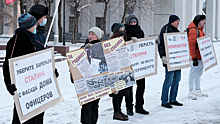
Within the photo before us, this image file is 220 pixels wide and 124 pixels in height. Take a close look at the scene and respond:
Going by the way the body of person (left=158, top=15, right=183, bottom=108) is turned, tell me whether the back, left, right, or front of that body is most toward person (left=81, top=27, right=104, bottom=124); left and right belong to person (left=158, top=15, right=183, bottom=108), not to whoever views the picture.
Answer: right

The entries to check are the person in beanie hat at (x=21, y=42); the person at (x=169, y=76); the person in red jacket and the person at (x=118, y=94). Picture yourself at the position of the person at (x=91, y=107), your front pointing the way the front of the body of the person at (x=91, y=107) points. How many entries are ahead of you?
1

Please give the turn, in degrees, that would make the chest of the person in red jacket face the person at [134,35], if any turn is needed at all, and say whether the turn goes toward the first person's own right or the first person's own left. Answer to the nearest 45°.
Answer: approximately 135° to the first person's own right

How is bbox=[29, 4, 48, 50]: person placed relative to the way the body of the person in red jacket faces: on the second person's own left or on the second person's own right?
on the second person's own right

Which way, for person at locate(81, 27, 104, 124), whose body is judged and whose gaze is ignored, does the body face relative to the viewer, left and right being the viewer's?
facing the viewer and to the left of the viewer

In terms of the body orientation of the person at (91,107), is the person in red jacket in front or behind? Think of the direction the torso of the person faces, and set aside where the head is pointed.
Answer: behind

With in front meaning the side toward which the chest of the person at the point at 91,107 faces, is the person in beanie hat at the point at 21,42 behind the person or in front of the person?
in front

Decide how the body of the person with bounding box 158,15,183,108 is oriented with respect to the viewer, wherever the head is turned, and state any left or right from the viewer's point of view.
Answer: facing the viewer and to the right of the viewer
